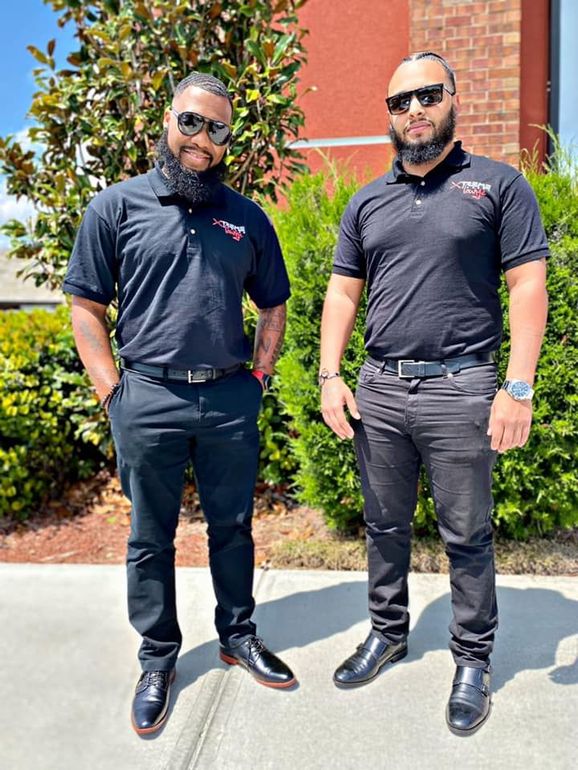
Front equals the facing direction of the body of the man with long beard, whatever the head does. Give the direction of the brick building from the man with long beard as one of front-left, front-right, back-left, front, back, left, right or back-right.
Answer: back-left

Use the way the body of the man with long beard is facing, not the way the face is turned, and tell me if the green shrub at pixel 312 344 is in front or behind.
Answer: behind

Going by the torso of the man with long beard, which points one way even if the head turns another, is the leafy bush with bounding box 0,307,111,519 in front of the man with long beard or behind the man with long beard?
behind

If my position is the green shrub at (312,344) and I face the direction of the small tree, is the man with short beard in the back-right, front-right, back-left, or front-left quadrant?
back-left

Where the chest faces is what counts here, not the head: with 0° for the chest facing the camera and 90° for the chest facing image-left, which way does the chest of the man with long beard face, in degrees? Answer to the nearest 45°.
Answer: approximately 0°

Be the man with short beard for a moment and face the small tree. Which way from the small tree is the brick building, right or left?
right

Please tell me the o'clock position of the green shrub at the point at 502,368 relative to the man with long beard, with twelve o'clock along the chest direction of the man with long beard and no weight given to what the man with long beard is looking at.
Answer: The green shrub is roughly at 8 o'clock from the man with long beard.

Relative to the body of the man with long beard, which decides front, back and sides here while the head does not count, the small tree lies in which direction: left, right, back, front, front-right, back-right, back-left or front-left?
back

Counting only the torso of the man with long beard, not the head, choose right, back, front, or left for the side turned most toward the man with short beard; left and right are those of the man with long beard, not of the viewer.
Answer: left
